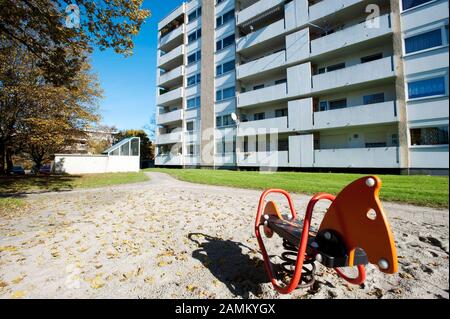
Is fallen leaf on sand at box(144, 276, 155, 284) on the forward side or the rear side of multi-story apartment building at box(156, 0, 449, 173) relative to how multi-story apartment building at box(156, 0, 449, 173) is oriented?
on the forward side

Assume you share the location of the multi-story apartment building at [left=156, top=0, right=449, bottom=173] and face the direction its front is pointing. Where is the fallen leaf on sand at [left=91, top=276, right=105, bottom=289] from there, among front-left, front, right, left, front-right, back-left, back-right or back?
front-left

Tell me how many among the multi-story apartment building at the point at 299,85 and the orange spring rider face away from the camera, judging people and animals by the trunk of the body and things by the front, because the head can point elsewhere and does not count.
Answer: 0

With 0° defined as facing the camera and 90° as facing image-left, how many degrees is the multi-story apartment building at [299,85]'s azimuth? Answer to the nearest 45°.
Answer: approximately 45°

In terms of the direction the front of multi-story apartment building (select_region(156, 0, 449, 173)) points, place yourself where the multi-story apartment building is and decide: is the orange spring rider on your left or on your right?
on your left

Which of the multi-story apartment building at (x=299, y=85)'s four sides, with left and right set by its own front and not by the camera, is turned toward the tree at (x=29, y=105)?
front

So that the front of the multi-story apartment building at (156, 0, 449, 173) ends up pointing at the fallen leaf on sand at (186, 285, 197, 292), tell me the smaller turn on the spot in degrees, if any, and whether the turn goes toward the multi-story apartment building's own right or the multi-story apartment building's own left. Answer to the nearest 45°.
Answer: approximately 45° to the multi-story apartment building's own left
